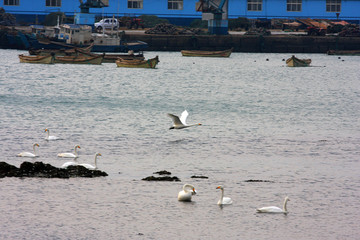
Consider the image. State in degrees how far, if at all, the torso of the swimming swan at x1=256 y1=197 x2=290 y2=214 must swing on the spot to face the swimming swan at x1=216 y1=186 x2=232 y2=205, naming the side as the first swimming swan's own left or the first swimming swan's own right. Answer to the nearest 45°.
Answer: approximately 180°

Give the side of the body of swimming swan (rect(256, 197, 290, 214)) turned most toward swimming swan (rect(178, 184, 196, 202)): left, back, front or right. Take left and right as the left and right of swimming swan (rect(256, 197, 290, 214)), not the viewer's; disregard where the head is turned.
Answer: back

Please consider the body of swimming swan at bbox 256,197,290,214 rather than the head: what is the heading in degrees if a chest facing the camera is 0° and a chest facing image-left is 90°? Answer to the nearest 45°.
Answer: approximately 270°

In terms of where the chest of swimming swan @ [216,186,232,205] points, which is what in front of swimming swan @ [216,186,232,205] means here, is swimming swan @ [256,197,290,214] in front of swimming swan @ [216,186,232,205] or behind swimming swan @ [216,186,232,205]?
behind

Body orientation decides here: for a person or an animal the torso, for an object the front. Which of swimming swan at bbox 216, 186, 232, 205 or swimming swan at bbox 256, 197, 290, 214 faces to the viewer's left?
swimming swan at bbox 216, 186, 232, 205

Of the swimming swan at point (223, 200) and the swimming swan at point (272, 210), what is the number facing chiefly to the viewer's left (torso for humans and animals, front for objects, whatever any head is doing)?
1

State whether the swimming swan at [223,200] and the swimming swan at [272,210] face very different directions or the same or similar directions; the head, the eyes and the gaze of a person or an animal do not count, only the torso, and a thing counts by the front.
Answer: very different directions

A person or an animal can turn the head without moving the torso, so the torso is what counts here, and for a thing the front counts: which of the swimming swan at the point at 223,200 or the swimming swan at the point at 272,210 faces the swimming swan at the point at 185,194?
the swimming swan at the point at 223,200

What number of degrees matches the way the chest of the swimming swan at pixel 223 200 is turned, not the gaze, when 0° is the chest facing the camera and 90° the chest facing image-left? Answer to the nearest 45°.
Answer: approximately 90°

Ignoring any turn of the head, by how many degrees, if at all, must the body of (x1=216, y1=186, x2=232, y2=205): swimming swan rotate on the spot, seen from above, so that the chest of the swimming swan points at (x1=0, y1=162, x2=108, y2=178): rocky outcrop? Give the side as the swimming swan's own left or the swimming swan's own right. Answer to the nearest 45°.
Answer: approximately 45° to the swimming swan's own right
